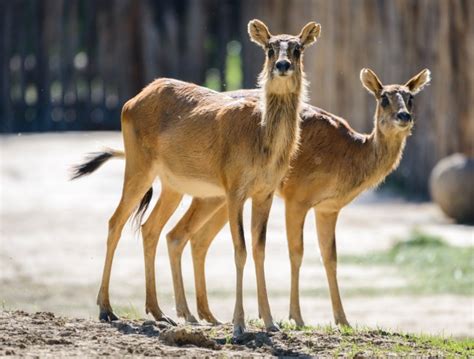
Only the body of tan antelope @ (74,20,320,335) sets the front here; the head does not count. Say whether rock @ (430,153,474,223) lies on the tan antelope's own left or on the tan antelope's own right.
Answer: on the tan antelope's own left

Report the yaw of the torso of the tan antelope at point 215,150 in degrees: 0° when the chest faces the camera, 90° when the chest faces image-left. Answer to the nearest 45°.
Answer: approximately 315°

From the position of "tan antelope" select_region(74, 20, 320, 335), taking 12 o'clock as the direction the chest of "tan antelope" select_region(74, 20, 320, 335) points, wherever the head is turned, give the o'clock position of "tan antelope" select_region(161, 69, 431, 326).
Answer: "tan antelope" select_region(161, 69, 431, 326) is roughly at 9 o'clock from "tan antelope" select_region(74, 20, 320, 335).
